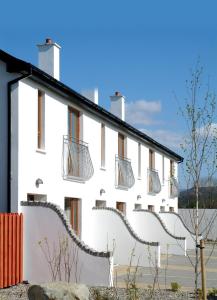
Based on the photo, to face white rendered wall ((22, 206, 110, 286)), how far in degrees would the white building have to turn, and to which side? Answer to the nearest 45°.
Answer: approximately 45° to its right

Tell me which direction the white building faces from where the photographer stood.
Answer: facing the viewer and to the right of the viewer

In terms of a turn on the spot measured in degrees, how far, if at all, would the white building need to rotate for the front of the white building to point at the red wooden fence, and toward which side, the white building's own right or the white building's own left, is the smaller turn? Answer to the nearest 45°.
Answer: approximately 45° to the white building's own right

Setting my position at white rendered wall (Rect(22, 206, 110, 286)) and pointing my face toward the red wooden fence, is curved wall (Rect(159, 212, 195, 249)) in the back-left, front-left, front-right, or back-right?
back-right
